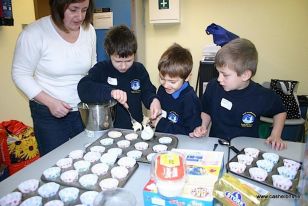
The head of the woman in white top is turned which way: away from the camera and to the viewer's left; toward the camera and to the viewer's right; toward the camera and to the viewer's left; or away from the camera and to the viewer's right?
toward the camera and to the viewer's right

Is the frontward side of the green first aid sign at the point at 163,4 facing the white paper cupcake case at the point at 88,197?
yes

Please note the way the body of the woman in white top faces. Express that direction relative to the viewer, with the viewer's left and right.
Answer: facing the viewer and to the right of the viewer

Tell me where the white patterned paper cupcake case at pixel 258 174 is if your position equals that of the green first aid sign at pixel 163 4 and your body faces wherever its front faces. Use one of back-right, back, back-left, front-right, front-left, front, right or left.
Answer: front

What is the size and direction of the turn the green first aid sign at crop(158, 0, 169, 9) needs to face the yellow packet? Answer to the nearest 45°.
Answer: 0° — it already faces it

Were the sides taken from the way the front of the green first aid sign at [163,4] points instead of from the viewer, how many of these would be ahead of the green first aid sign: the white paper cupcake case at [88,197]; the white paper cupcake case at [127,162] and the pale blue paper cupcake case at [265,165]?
3

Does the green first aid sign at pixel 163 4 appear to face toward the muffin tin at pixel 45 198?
yes

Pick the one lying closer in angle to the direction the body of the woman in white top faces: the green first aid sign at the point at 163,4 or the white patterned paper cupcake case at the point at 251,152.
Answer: the white patterned paper cupcake case

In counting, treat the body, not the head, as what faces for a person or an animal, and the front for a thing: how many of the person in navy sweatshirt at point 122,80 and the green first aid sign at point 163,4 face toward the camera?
2

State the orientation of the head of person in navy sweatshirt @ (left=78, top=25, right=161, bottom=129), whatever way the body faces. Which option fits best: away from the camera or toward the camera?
toward the camera

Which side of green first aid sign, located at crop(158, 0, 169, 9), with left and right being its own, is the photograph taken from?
front

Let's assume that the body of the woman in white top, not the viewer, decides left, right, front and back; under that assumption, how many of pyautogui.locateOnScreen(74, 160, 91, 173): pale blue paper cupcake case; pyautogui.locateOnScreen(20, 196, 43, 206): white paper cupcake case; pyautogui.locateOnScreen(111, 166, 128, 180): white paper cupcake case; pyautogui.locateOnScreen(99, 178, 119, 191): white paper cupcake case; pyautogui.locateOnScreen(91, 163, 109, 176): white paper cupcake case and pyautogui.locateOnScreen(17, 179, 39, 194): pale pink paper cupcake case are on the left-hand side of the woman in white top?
0

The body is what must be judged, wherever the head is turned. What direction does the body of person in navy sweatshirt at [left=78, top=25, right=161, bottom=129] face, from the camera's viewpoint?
toward the camera

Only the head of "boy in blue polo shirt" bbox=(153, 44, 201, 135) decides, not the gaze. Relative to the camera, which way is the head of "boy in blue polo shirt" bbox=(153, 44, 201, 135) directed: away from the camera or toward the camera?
toward the camera
